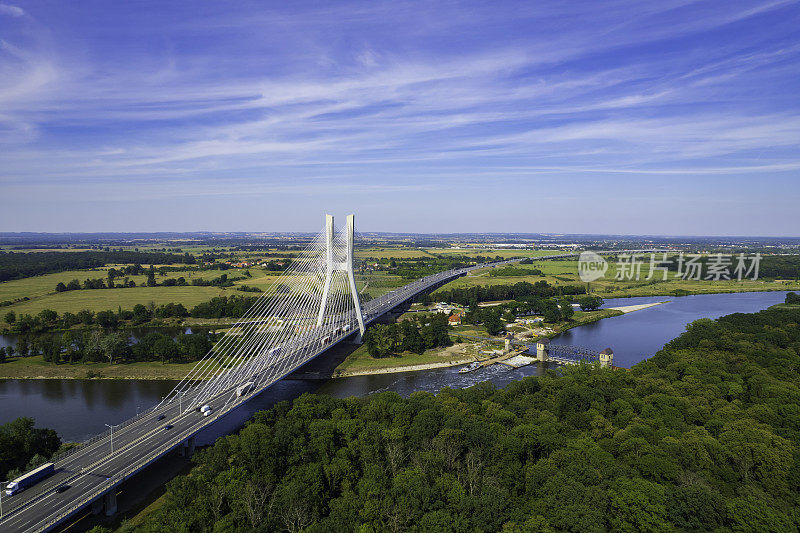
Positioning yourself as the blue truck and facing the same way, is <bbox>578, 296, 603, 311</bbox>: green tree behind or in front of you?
behind

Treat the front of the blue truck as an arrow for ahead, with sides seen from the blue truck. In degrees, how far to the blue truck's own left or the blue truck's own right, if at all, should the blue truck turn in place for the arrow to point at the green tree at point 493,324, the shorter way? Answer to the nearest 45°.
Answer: approximately 135° to the blue truck's own left

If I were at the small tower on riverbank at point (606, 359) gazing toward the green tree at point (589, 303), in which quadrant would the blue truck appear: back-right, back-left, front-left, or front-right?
back-left

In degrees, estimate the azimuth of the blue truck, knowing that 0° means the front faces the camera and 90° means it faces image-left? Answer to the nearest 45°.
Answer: approximately 45°

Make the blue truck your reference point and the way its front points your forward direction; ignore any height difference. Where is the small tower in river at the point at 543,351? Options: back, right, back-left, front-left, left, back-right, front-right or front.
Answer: back-left

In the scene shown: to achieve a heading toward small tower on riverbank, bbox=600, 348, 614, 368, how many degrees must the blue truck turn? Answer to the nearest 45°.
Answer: approximately 135° to its left
